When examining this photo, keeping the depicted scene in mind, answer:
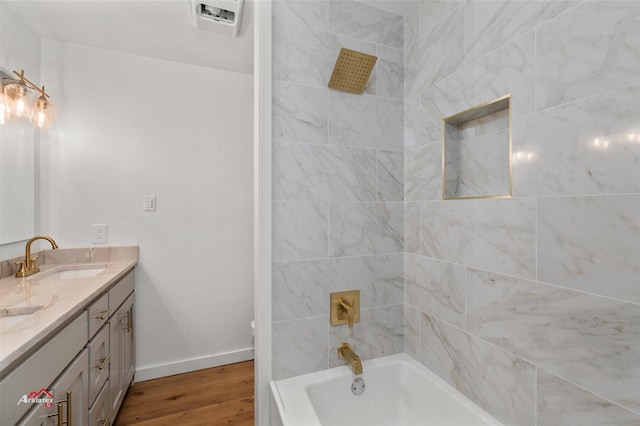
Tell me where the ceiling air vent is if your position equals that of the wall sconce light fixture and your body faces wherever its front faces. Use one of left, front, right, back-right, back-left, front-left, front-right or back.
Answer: front

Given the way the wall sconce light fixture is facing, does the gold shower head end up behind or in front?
in front

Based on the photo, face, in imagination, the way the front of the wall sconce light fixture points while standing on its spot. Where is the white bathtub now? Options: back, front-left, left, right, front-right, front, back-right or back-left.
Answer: front

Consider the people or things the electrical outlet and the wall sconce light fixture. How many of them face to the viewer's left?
0

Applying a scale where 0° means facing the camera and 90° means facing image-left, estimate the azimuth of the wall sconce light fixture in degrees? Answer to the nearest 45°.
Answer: approximately 315°

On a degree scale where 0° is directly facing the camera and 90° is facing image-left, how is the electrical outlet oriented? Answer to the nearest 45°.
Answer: approximately 0°

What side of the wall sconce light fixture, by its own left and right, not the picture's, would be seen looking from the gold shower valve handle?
front
